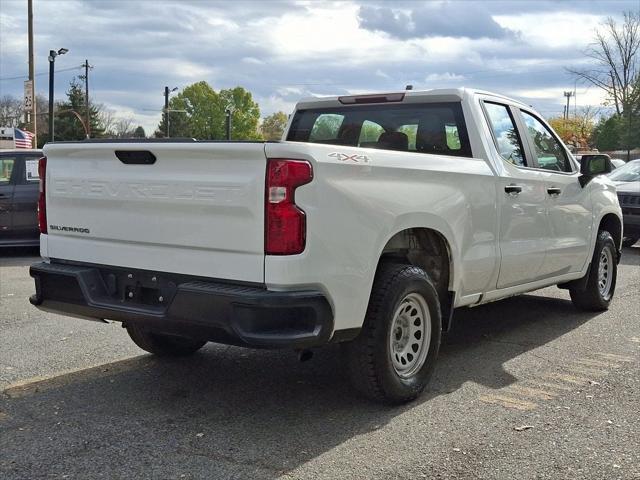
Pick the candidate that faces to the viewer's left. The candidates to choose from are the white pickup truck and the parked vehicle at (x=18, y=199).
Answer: the parked vehicle

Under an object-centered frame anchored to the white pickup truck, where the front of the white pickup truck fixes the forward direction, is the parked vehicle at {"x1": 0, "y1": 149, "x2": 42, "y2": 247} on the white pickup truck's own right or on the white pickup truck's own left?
on the white pickup truck's own left

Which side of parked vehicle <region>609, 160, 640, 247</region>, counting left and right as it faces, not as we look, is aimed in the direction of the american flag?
right

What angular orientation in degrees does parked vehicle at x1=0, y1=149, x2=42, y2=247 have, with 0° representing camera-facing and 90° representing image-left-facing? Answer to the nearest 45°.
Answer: approximately 90°

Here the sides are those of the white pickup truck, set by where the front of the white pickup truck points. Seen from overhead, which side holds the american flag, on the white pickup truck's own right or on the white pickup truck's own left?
on the white pickup truck's own left

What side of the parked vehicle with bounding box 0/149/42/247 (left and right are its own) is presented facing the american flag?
right

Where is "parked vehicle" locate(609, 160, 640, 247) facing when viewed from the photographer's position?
facing the viewer and to the left of the viewer

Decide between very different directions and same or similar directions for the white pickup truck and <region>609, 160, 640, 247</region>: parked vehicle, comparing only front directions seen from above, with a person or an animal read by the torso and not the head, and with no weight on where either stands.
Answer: very different directions

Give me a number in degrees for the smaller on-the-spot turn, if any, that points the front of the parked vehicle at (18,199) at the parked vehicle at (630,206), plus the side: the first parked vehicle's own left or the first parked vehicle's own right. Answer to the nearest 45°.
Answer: approximately 180°

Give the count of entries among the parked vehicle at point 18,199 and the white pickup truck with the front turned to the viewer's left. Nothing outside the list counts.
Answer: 1

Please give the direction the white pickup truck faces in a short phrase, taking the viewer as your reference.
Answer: facing away from the viewer and to the right of the viewer
